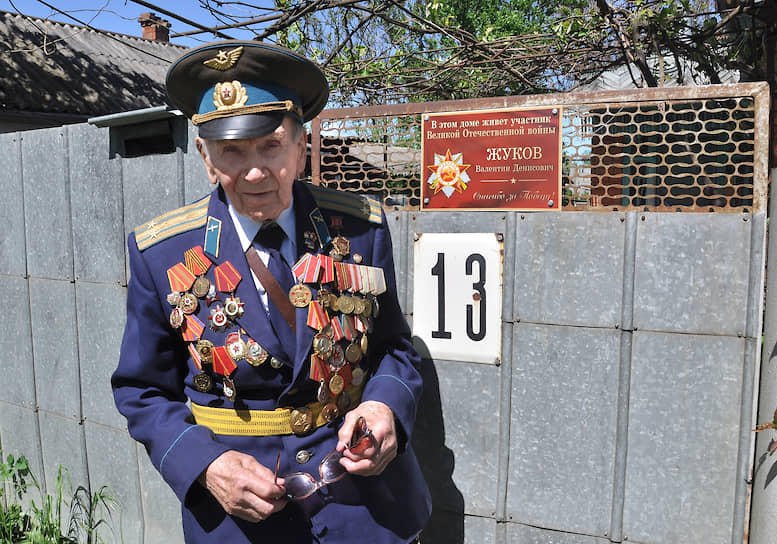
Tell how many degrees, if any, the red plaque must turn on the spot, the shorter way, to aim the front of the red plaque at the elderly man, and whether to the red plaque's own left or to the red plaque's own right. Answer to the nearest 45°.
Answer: approximately 45° to the red plaque's own right

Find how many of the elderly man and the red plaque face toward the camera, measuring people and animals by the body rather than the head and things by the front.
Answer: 2

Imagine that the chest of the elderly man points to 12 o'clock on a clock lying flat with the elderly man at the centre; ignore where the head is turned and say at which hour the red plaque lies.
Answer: The red plaque is roughly at 8 o'clock from the elderly man.

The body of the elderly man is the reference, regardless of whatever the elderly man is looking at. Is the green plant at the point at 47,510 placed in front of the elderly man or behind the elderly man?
behind

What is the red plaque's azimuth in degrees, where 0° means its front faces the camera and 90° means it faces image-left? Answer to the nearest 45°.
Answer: approximately 0°

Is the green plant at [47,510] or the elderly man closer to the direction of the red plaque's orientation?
the elderly man
